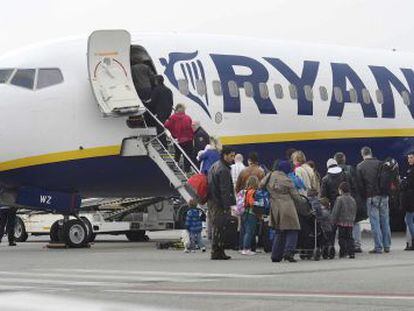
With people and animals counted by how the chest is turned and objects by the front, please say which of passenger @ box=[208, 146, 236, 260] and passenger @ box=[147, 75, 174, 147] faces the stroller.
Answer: passenger @ box=[208, 146, 236, 260]

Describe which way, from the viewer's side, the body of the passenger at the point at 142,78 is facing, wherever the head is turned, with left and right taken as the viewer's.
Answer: facing away from the viewer and to the left of the viewer

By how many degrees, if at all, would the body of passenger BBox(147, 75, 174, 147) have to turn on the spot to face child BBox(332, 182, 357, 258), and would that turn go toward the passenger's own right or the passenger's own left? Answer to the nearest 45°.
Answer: approximately 180°

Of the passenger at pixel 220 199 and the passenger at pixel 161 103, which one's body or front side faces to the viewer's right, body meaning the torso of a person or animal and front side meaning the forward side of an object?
the passenger at pixel 220 199

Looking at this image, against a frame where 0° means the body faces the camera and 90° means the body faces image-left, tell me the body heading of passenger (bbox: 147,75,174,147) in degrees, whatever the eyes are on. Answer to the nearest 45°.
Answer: approximately 135°

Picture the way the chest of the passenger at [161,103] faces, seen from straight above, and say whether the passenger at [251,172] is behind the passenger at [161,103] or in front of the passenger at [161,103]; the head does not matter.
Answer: behind

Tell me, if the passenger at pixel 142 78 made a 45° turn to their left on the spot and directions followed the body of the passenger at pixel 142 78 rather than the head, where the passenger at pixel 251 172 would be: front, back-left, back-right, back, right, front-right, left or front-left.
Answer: back-left
